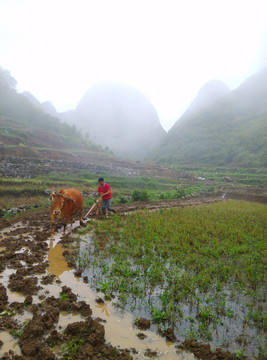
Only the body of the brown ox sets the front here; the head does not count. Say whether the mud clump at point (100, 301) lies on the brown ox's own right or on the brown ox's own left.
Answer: on the brown ox's own left

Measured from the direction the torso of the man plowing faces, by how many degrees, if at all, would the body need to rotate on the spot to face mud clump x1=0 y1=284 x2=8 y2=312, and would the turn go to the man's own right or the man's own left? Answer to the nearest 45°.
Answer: approximately 45° to the man's own left

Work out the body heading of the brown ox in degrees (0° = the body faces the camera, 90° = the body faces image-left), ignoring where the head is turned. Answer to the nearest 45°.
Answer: approximately 45°

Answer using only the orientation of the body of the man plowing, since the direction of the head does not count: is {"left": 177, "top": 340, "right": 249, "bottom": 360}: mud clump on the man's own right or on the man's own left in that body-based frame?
on the man's own left

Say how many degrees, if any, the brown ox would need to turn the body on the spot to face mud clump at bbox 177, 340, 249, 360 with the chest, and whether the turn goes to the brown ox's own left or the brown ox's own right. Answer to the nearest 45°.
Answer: approximately 45° to the brown ox's own left

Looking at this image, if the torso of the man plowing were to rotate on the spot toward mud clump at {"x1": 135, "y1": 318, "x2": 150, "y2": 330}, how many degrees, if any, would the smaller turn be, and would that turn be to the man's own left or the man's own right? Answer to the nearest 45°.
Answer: approximately 45° to the man's own left

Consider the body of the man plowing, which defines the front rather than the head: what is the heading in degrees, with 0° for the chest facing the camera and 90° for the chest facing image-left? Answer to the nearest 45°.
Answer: approximately 45°
